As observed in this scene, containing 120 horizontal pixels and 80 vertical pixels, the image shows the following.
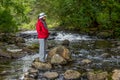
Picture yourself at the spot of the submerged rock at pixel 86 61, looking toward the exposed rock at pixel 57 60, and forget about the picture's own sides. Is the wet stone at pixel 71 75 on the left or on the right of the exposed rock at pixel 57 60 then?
left

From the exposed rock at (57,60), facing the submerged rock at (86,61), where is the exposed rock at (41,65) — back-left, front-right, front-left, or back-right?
back-right

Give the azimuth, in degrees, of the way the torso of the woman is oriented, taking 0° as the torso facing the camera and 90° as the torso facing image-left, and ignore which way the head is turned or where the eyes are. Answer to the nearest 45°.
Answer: approximately 270°

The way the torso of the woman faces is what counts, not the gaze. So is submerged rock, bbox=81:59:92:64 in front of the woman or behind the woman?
in front

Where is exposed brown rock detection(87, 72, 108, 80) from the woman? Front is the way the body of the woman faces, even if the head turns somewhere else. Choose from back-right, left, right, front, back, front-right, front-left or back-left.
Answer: front-right
